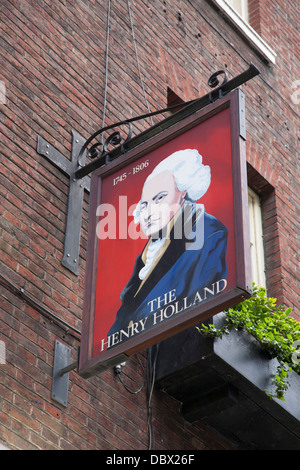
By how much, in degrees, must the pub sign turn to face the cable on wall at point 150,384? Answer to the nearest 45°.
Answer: approximately 135° to its right

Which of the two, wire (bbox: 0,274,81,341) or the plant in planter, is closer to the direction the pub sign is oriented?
the wire

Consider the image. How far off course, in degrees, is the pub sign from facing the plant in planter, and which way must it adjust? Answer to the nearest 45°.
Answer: approximately 180°

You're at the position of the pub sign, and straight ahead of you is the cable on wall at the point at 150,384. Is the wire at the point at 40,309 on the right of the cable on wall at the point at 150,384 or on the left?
left

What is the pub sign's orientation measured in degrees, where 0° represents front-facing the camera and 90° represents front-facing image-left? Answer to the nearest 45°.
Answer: approximately 45°

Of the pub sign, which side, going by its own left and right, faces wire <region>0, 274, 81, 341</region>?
right

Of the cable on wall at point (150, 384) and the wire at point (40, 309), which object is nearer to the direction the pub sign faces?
the wire
